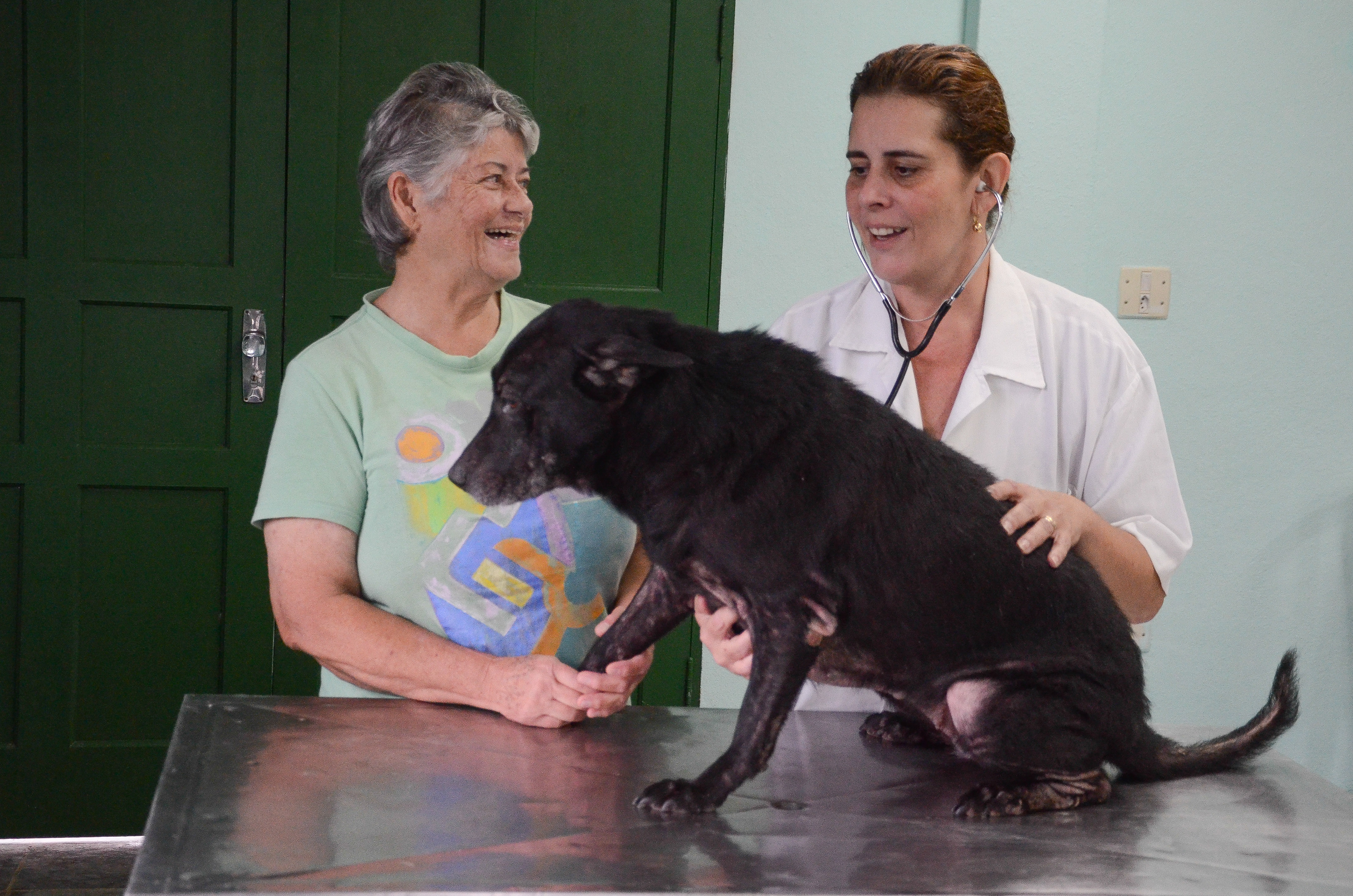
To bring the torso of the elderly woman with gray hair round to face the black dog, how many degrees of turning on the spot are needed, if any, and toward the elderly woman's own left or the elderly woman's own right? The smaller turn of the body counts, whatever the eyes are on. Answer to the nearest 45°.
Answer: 0° — they already face it

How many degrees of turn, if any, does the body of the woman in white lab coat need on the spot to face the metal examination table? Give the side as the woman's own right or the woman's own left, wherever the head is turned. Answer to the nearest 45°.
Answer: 0° — they already face it

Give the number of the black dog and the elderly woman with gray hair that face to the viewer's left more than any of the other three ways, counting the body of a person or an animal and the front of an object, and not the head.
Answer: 1

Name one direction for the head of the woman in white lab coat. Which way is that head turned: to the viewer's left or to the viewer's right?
to the viewer's left

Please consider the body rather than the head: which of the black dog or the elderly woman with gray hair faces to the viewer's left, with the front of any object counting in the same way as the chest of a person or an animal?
the black dog

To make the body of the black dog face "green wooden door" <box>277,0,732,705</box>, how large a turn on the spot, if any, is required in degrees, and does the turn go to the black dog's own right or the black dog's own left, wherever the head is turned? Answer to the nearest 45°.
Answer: approximately 90° to the black dog's own right

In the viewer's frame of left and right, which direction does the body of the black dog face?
facing to the left of the viewer

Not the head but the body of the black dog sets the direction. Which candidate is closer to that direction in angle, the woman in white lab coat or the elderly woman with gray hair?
the elderly woman with gray hair

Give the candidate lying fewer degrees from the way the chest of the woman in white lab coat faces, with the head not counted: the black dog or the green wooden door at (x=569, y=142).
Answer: the black dog
